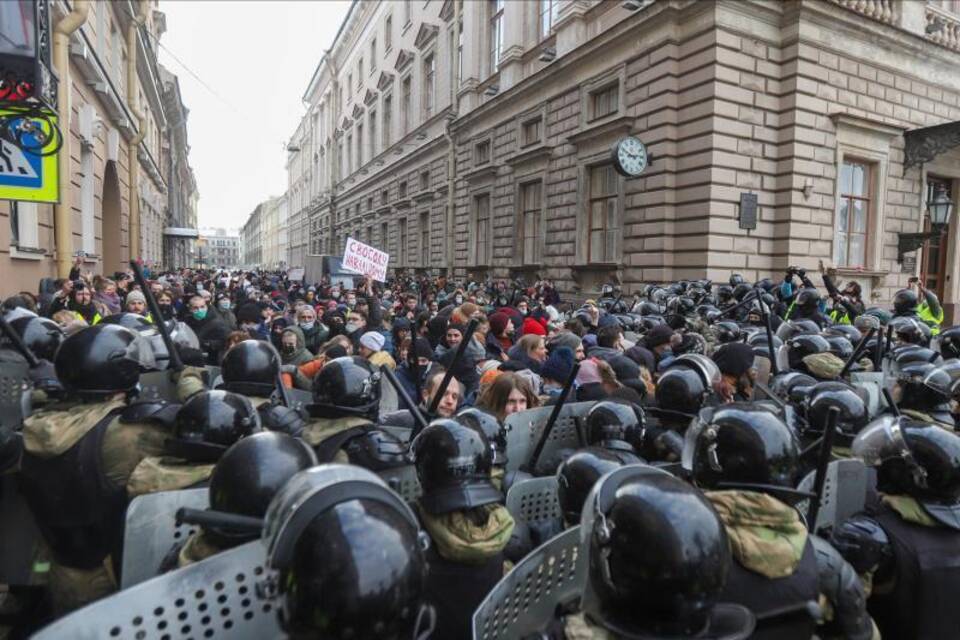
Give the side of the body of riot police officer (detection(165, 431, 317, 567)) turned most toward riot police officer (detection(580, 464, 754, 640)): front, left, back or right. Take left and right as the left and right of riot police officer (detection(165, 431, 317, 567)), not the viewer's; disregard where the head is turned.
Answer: right

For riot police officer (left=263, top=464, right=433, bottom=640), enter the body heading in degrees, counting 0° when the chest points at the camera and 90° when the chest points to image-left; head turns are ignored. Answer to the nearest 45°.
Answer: approximately 135°

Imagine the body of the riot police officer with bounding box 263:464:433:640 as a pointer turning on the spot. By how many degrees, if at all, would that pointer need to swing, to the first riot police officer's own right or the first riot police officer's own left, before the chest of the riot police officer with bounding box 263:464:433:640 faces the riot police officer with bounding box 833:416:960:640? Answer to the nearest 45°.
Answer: approximately 135° to the first riot police officer's own right

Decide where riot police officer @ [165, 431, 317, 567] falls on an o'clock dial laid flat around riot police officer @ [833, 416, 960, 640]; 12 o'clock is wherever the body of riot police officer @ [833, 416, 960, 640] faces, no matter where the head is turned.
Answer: riot police officer @ [165, 431, 317, 567] is roughly at 9 o'clock from riot police officer @ [833, 416, 960, 640].

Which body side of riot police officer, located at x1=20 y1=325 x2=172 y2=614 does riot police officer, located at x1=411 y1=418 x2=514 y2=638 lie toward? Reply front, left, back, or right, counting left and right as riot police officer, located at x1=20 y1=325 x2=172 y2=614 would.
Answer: right

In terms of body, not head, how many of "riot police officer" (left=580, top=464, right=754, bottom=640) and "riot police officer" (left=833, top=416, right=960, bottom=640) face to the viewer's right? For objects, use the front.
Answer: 0

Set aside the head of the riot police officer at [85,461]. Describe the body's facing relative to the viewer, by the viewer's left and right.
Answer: facing away from the viewer and to the right of the viewer

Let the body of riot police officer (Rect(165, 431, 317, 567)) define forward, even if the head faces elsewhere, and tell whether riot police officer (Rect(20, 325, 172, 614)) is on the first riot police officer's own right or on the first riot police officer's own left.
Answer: on the first riot police officer's own left

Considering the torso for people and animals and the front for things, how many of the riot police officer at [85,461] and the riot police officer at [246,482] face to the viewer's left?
0

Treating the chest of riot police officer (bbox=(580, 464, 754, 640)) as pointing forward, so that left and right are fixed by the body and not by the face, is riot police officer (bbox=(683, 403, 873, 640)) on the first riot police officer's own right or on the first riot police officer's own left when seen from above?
on the first riot police officer's own right

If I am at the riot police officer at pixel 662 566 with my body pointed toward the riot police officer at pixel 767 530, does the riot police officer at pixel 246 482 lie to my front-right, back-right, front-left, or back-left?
back-left

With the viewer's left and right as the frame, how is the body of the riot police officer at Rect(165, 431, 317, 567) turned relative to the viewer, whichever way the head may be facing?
facing away from the viewer and to the right of the viewer

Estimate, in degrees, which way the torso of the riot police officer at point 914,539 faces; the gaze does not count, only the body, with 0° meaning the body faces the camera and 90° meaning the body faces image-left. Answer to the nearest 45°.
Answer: approximately 135°
